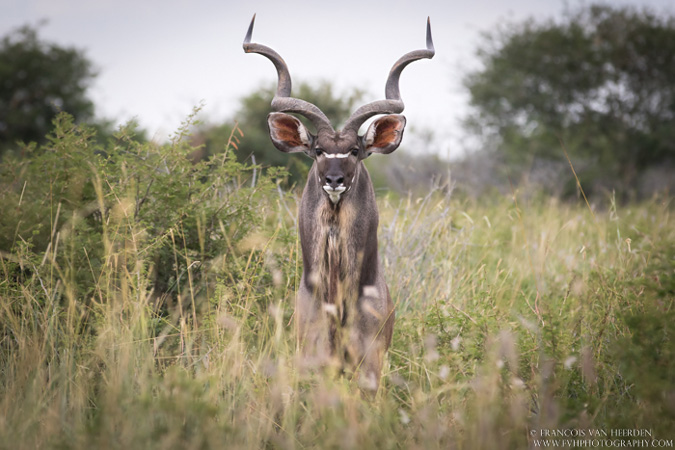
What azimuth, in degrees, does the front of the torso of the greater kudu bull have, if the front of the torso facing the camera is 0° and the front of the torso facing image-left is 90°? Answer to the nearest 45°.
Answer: approximately 0°
